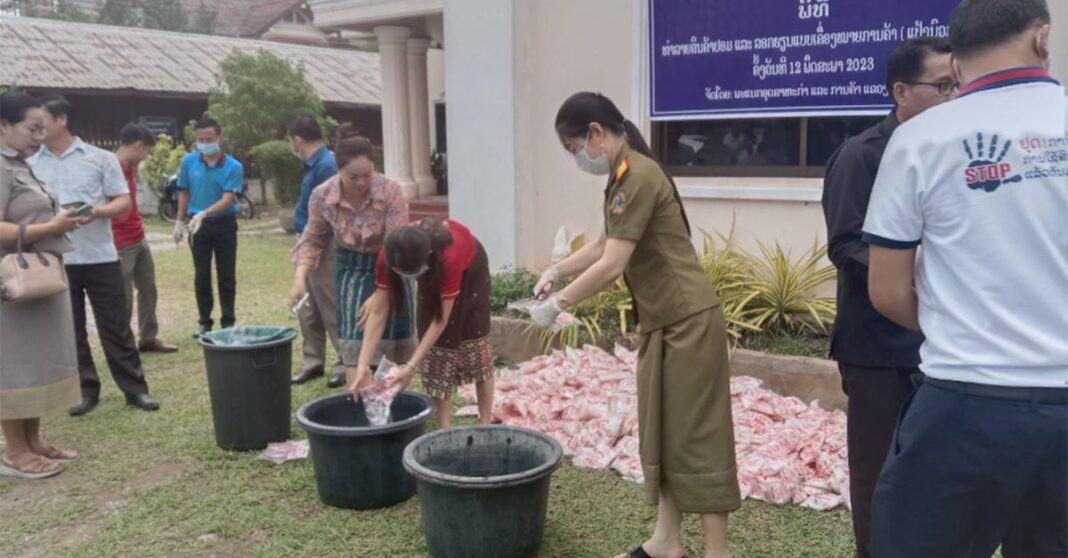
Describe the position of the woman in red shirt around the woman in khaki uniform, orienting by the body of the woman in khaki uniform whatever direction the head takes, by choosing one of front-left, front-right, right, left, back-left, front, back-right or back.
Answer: front-right

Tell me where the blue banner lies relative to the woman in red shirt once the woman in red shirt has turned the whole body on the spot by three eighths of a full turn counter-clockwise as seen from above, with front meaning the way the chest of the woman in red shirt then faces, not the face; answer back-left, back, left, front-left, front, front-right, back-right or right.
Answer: front-left

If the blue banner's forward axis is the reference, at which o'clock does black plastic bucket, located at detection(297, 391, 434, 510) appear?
The black plastic bucket is roughly at 1 o'clock from the blue banner.

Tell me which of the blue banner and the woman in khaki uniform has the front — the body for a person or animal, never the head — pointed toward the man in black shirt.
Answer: the blue banner

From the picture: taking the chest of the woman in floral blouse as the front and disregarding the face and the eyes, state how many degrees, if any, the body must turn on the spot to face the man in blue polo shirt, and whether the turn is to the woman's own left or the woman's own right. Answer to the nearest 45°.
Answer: approximately 135° to the woman's own right

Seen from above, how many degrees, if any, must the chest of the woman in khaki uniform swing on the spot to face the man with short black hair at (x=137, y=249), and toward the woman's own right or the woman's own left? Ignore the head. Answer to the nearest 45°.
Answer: approximately 45° to the woman's own right

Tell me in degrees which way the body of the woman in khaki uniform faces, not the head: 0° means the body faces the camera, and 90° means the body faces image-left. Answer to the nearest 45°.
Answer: approximately 90°

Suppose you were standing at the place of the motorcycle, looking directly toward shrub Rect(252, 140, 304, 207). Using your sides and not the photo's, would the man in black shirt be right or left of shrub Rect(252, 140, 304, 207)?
right

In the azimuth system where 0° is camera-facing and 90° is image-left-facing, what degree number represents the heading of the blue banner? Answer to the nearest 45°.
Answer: approximately 0°
